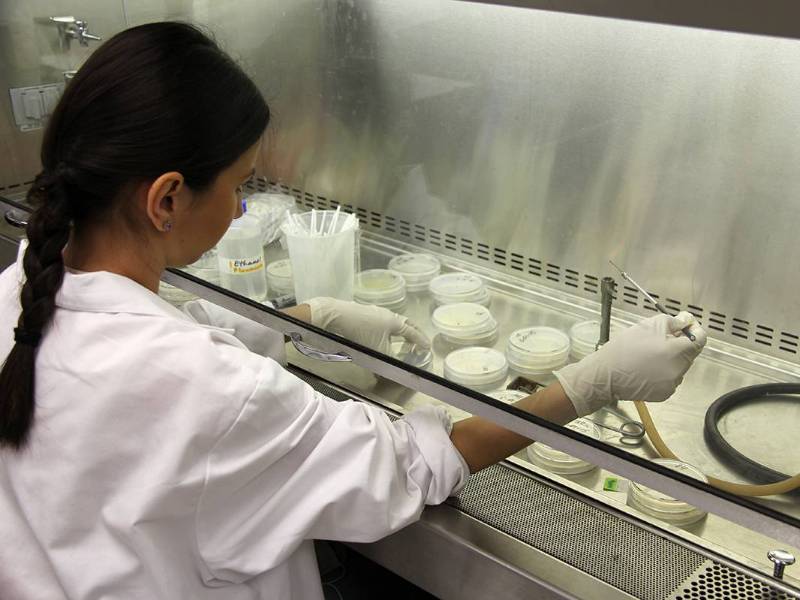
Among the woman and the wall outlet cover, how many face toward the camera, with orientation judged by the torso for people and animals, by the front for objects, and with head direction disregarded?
1

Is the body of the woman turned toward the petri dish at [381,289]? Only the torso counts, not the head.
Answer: yes

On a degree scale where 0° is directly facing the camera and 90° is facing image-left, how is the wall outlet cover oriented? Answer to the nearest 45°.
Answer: approximately 0°

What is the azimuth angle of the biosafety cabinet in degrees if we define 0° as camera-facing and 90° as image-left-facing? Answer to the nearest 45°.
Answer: approximately 45°

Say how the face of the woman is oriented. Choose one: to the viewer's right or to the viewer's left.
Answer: to the viewer's right

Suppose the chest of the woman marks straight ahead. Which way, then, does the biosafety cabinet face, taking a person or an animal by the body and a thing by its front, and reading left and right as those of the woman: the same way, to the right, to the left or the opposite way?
the opposite way

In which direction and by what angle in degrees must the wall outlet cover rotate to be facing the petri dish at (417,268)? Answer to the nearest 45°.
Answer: approximately 45° to its left

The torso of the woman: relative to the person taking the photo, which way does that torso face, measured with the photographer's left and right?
facing away from the viewer and to the right of the viewer
